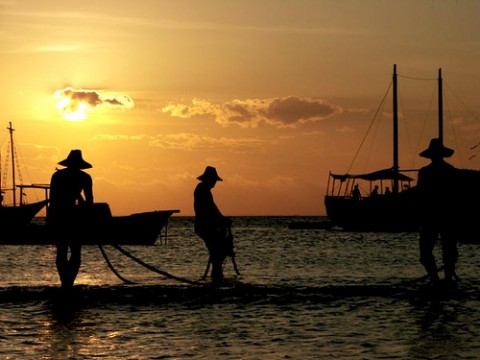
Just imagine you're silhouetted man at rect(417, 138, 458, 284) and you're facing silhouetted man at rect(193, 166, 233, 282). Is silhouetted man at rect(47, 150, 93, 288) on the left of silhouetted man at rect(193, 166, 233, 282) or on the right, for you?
left

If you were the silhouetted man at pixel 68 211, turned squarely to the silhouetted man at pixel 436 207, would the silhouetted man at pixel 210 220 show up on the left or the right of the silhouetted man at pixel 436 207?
left

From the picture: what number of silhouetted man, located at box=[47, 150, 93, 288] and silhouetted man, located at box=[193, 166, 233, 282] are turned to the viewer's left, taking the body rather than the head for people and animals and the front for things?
0

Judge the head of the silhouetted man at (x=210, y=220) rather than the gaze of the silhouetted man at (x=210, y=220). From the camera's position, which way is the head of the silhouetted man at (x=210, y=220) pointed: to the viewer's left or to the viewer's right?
to the viewer's right

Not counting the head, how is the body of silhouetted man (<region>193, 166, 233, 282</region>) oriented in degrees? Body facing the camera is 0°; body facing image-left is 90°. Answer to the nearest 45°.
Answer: approximately 270°

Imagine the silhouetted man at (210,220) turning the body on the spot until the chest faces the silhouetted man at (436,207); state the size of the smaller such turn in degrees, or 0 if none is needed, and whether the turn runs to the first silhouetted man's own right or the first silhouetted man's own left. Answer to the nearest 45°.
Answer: approximately 45° to the first silhouetted man's own right
